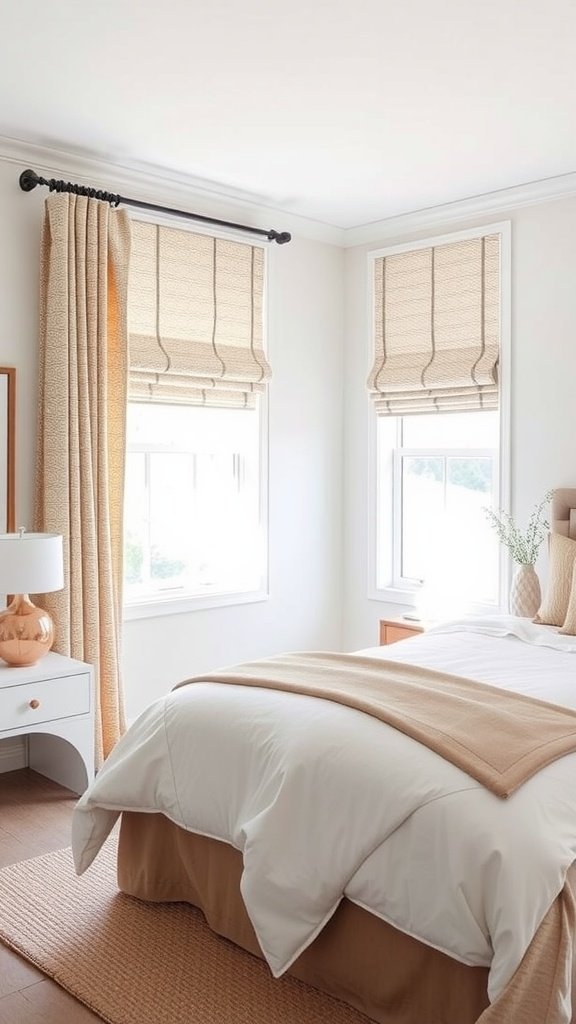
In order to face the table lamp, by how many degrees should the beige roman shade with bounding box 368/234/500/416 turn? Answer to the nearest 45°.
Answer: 0° — it already faces it

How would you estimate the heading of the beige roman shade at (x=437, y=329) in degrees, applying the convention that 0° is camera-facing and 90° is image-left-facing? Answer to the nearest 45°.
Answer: approximately 45°

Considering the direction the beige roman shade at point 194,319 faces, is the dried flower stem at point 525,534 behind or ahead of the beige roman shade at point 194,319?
ahead

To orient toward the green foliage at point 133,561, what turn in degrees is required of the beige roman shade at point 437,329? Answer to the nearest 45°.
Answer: approximately 45° to its right

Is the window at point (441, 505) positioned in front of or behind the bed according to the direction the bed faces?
behind

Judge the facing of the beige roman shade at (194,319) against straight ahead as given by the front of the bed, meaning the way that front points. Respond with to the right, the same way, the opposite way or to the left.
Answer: to the left

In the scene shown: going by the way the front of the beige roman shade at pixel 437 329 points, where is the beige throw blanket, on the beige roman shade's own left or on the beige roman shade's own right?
on the beige roman shade's own left

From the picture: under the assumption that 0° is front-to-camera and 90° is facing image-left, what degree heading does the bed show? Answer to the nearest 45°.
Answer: approximately 45°

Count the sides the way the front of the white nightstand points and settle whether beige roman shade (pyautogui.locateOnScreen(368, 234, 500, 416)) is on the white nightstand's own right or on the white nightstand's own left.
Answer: on the white nightstand's own left

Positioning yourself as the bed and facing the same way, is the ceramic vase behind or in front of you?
behind
